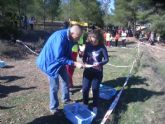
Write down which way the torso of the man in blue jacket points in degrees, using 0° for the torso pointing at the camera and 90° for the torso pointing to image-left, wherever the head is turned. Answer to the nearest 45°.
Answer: approximately 270°

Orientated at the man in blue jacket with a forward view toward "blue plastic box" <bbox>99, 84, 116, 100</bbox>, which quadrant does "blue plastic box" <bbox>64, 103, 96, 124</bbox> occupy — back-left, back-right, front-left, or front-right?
front-right

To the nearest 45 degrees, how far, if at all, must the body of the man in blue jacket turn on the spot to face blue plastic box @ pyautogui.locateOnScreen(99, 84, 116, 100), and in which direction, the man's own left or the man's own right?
approximately 45° to the man's own left
